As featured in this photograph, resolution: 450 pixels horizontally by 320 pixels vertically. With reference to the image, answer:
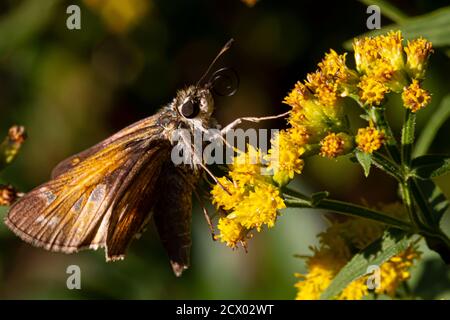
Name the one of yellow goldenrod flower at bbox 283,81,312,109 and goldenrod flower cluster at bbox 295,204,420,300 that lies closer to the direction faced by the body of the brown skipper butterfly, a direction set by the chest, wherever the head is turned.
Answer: the yellow goldenrod flower

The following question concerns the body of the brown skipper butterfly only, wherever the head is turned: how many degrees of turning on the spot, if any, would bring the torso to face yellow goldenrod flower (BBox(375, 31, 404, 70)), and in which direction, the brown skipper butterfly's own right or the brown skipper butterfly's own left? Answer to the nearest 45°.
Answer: approximately 45° to the brown skipper butterfly's own right

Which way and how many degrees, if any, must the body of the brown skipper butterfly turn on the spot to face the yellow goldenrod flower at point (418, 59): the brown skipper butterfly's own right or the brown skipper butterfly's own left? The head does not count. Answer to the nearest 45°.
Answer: approximately 45° to the brown skipper butterfly's own right

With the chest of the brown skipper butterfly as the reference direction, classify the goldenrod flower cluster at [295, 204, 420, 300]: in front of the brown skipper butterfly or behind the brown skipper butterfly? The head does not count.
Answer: in front

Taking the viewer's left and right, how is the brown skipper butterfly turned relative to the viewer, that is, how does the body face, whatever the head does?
facing to the right of the viewer

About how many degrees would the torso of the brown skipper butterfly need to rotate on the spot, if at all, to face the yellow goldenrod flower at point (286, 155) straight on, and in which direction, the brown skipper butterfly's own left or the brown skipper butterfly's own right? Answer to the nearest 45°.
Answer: approximately 45° to the brown skipper butterfly's own right
